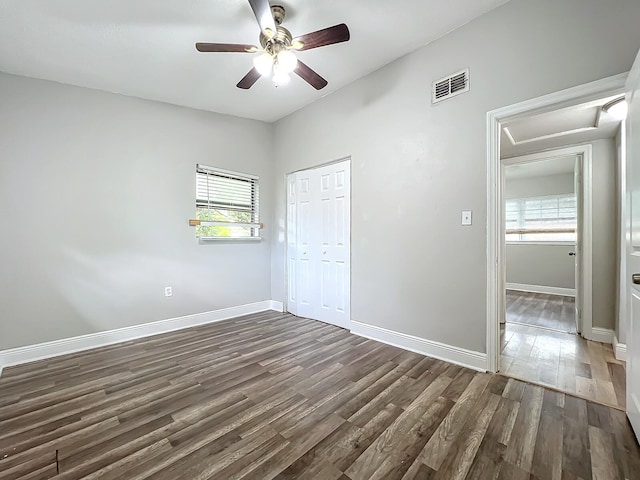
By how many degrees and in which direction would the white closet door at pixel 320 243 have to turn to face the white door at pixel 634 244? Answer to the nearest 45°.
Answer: approximately 90° to its left

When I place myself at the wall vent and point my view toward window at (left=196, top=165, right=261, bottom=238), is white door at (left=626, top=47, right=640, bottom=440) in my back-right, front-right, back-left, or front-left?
back-left

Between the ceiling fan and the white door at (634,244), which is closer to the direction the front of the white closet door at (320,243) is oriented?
the ceiling fan

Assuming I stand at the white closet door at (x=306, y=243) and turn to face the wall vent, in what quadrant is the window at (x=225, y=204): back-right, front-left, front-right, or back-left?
back-right

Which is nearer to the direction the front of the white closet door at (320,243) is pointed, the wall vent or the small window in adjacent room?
the wall vent

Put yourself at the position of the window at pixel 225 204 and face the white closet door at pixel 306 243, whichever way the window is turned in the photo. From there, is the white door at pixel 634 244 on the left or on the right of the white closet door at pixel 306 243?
right

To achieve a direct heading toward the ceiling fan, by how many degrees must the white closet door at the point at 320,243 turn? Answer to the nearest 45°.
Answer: approximately 45° to its left

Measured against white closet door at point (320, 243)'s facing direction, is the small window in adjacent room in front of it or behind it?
behind

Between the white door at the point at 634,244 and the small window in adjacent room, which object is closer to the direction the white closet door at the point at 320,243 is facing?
the white door

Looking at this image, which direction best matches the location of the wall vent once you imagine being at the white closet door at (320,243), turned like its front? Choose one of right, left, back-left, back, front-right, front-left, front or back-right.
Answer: left

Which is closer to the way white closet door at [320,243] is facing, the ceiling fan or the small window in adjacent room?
the ceiling fan
